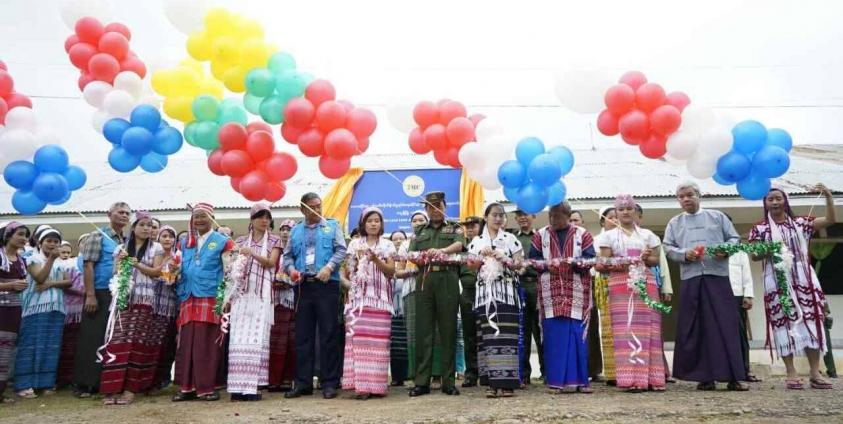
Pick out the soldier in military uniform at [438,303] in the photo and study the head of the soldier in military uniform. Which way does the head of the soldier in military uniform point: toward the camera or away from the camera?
toward the camera

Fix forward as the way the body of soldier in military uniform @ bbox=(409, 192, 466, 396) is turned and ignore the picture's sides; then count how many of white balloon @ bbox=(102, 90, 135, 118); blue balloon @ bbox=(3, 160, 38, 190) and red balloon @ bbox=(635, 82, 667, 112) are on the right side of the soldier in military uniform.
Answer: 2

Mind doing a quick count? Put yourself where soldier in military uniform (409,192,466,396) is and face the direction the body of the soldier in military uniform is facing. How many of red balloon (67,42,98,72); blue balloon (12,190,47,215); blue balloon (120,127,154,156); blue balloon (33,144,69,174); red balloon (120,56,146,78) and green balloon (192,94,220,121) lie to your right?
6

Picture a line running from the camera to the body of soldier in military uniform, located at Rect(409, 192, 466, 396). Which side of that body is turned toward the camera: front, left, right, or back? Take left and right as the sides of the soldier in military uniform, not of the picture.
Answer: front

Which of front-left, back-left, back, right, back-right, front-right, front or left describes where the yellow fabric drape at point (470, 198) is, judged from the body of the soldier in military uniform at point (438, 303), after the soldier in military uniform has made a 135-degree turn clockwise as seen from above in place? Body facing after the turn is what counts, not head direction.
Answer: front-right

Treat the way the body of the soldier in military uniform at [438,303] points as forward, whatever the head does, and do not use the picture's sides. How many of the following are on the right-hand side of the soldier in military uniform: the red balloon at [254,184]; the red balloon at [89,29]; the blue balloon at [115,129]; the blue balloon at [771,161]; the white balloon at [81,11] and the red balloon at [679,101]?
4

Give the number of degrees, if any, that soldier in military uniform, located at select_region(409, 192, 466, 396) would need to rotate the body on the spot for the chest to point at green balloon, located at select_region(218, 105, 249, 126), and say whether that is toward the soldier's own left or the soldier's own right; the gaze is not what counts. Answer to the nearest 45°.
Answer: approximately 90° to the soldier's own right

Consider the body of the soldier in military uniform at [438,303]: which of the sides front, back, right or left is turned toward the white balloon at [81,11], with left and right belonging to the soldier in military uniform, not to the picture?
right

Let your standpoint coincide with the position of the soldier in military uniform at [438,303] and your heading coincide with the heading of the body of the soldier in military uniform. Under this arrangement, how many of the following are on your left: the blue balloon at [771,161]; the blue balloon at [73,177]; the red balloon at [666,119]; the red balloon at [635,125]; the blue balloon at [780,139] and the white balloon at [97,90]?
4

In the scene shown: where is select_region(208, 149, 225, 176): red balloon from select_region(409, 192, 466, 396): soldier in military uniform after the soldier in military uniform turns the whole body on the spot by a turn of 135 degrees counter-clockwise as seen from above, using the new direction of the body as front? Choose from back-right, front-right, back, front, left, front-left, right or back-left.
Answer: back-left

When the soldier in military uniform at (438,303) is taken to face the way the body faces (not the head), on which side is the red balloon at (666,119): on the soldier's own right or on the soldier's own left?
on the soldier's own left

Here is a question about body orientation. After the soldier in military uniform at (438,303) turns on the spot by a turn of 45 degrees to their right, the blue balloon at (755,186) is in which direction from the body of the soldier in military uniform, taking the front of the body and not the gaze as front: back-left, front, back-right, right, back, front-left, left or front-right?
back-left

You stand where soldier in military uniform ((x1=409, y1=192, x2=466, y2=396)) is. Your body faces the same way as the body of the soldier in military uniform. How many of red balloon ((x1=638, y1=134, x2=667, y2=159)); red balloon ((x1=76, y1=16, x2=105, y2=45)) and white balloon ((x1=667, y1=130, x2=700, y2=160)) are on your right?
1
